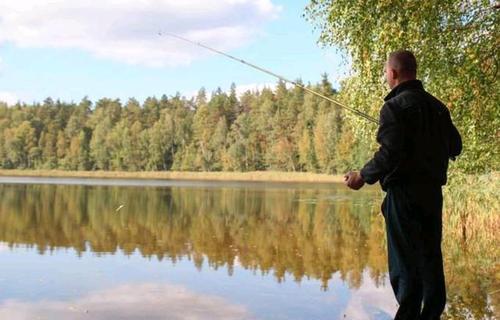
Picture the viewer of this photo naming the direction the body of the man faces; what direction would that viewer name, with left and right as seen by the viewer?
facing away from the viewer and to the left of the viewer

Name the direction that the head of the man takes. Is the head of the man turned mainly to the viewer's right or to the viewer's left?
to the viewer's left

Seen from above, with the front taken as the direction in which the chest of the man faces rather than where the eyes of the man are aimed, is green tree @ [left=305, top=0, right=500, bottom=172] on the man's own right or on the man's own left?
on the man's own right
